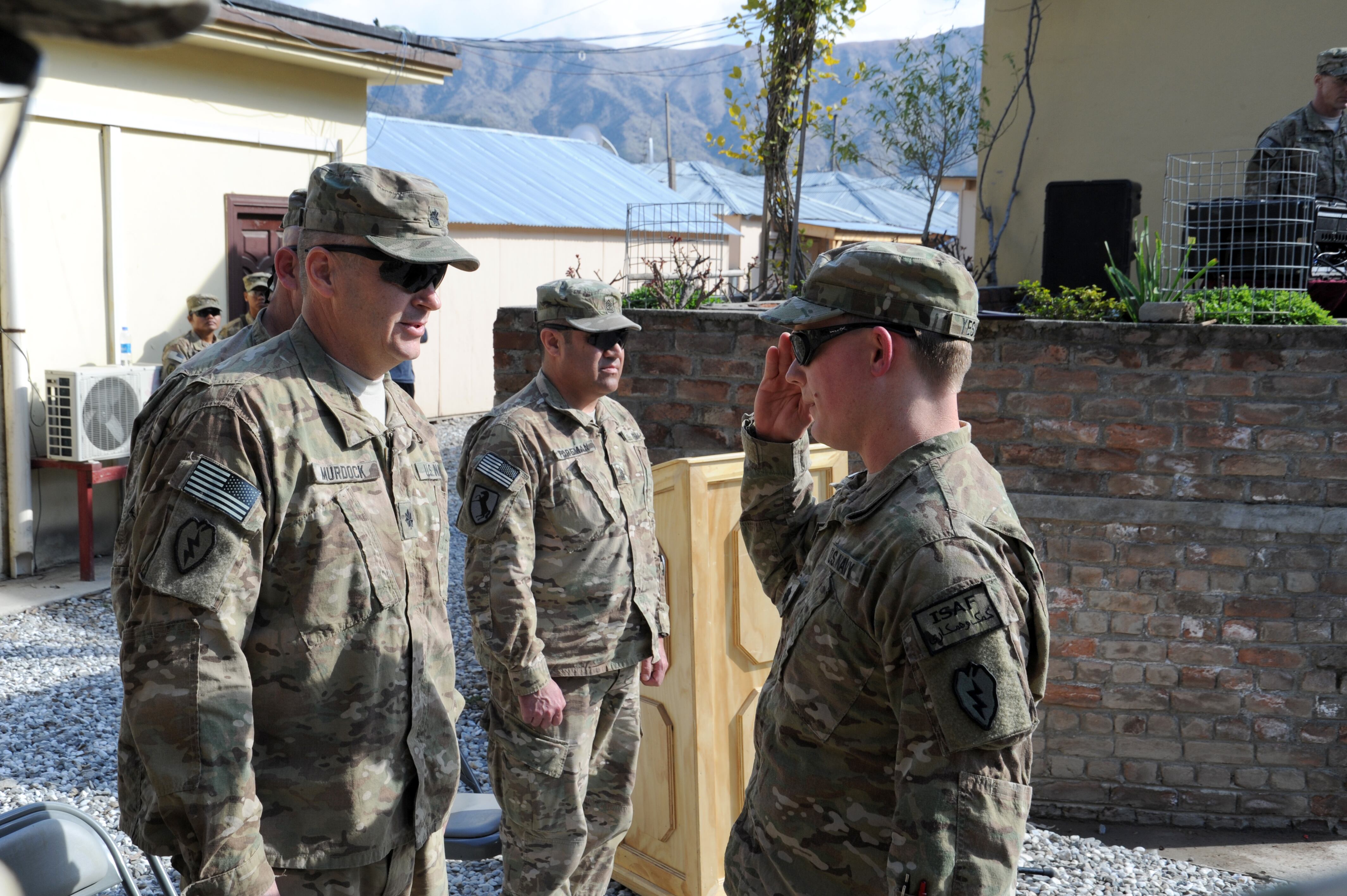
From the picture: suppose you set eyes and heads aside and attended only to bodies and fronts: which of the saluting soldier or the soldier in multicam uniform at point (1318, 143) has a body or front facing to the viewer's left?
the saluting soldier

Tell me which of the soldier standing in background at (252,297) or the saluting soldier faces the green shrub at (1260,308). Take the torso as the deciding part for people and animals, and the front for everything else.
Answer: the soldier standing in background

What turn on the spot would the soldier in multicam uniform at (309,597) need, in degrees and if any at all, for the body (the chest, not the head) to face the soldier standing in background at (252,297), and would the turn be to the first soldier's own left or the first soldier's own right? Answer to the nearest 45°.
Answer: approximately 135° to the first soldier's own left

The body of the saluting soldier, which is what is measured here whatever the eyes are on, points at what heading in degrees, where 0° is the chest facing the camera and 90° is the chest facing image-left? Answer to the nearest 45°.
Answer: approximately 90°

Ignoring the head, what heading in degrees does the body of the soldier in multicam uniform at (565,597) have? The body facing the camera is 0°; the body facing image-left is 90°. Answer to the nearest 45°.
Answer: approximately 315°

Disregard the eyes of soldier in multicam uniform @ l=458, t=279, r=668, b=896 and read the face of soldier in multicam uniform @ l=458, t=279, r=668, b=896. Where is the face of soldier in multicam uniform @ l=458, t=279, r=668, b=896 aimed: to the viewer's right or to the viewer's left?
to the viewer's right

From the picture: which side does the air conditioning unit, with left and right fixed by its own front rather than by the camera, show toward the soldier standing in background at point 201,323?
left

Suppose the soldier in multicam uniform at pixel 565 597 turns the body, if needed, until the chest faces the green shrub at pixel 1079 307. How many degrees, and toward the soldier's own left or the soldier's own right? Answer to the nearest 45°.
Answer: approximately 90° to the soldier's own left

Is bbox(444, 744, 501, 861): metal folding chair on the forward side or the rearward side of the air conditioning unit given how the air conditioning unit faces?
on the forward side

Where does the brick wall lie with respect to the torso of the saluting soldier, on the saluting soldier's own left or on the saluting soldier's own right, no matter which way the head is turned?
on the saluting soldier's own right
